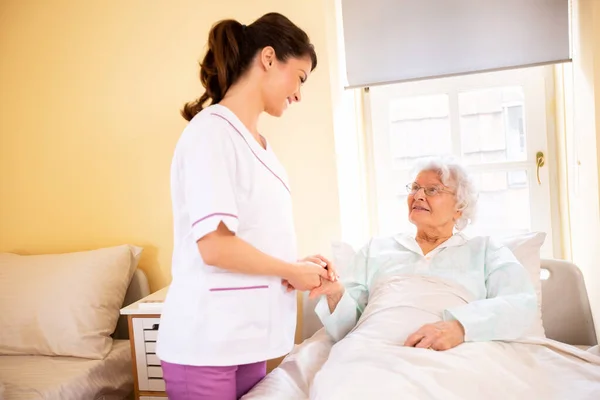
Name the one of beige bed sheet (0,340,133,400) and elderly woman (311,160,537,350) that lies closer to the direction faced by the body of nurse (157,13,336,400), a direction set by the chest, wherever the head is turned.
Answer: the elderly woman

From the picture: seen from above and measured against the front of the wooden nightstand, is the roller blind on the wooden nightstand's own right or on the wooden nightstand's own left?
on the wooden nightstand's own left

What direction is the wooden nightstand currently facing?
toward the camera

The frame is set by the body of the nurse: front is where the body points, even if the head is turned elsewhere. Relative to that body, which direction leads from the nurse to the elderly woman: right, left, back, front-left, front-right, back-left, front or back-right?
front-left

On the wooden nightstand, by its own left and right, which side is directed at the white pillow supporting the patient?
left

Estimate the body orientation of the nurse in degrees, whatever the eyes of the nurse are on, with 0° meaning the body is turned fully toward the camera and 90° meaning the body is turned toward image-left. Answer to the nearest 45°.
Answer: approximately 270°

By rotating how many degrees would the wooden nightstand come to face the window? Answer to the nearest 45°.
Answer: approximately 90° to its left

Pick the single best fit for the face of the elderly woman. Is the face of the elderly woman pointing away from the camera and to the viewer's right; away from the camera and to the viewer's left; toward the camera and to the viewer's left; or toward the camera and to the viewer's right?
toward the camera and to the viewer's left

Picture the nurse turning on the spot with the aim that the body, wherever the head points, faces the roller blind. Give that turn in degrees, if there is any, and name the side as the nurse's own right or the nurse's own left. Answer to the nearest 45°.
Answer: approximately 45° to the nurse's own left

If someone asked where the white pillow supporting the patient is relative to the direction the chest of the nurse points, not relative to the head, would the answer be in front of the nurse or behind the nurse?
in front
